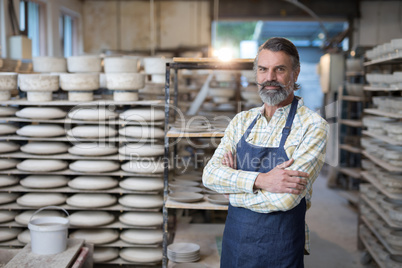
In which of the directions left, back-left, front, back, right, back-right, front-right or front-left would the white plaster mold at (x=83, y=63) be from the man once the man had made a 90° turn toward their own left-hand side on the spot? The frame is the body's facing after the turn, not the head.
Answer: back

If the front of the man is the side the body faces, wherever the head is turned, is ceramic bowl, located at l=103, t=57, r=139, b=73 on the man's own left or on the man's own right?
on the man's own right

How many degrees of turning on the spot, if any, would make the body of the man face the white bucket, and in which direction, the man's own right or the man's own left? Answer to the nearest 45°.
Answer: approximately 90° to the man's own right

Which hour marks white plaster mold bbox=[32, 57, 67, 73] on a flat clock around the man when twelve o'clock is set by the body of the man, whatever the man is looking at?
The white plaster mold is roughly at 3 o'clock from the man.

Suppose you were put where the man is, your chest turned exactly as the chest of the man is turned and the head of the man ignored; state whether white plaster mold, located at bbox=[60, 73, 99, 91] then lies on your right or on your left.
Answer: on your right

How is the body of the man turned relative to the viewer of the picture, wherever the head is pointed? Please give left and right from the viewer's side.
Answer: facing the viewer and to the left of the viewer
